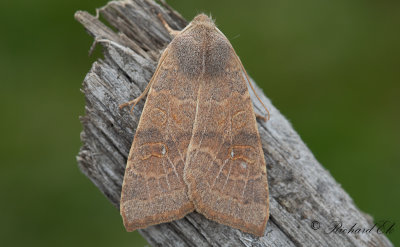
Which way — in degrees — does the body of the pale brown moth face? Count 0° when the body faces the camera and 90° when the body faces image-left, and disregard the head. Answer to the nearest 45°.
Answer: approximately 180°
